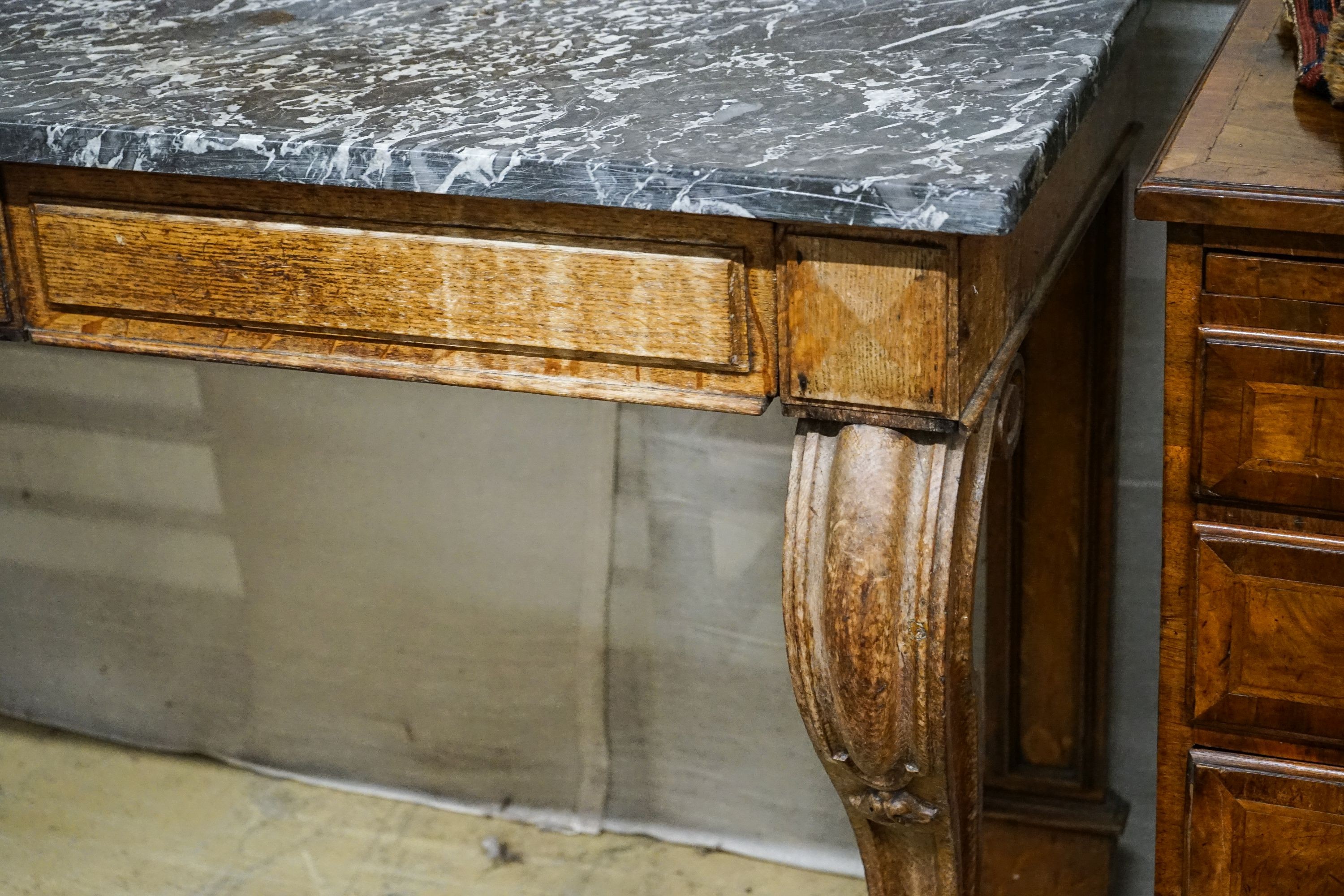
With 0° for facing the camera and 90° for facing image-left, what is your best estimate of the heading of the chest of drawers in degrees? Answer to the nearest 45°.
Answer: approximately 0°
